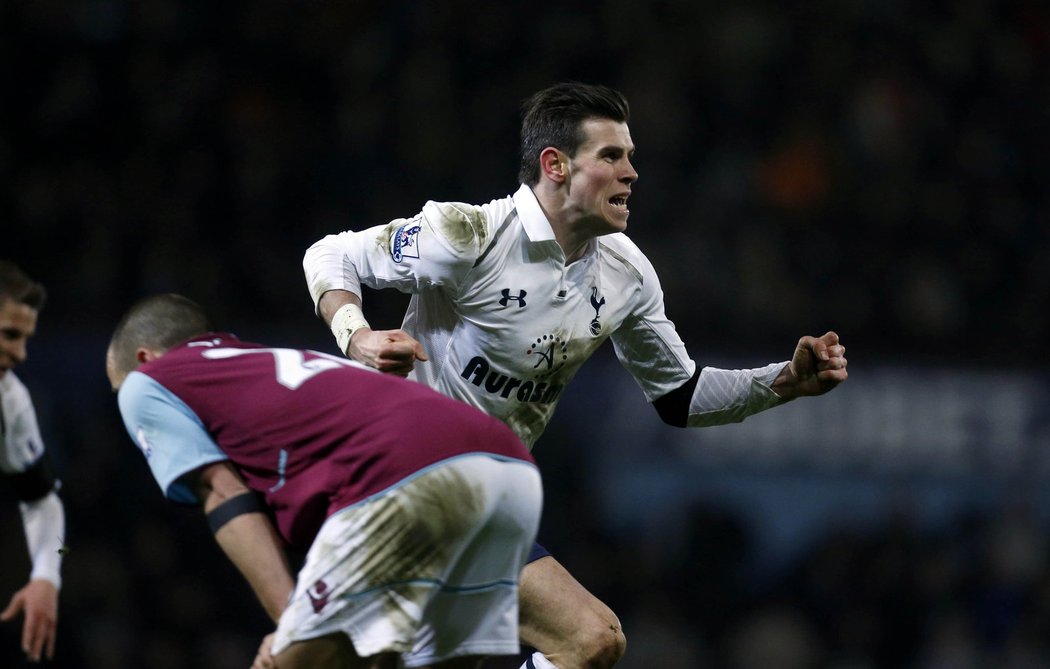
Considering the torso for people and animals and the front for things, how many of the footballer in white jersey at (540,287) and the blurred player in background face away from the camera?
0

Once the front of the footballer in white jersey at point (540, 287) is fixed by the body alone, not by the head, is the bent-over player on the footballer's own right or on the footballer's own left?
on the footballer's own right

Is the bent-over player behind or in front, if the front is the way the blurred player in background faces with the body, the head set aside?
in front

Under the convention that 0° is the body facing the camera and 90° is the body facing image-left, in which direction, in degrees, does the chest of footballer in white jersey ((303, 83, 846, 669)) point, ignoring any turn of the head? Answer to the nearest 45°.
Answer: approximately 315°

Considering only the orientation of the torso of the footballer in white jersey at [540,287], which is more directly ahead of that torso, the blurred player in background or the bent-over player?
the bent-over player

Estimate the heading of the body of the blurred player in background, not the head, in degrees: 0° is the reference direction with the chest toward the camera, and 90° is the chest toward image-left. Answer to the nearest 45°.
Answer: approximately 315°

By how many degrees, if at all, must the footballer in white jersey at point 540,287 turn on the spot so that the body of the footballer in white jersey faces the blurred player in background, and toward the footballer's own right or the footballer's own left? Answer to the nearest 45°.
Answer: approximately 135° to the footballer's own right

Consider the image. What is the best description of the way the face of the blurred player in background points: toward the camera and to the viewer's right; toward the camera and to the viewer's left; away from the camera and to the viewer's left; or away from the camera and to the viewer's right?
toward the camera and to the viewer's right
